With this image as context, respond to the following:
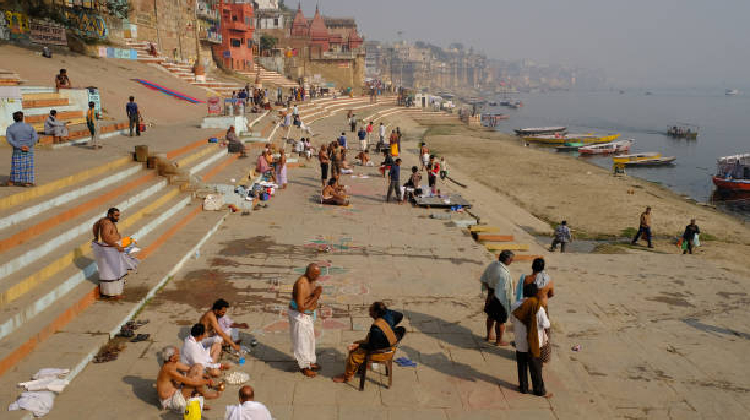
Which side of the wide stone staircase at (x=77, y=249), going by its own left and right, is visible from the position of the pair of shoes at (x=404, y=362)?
front

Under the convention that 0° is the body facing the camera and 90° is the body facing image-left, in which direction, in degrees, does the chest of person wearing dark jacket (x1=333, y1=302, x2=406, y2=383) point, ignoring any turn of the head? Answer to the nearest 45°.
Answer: approximately 90°

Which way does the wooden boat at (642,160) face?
to the viewer's right

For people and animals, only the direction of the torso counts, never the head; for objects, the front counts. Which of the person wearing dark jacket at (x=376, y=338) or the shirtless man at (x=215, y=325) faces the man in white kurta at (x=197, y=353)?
the person wearing dark jacket

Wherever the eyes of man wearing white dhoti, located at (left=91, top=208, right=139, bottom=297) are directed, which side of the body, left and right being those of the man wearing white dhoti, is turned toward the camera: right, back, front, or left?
right

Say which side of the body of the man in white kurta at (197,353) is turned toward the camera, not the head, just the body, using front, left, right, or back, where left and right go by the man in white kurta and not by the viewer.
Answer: right

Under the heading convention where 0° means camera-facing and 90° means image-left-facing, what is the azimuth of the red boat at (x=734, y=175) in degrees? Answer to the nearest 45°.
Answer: approximately 90°

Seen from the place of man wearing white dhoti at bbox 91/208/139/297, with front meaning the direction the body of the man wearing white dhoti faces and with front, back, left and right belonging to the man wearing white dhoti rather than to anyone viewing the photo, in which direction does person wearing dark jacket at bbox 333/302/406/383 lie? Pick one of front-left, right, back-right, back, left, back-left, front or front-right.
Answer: front-right

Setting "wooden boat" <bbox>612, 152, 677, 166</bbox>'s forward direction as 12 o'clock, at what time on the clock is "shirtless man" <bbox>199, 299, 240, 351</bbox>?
The shirtless man is roughly at 3 o'clock from the wooden boat.
